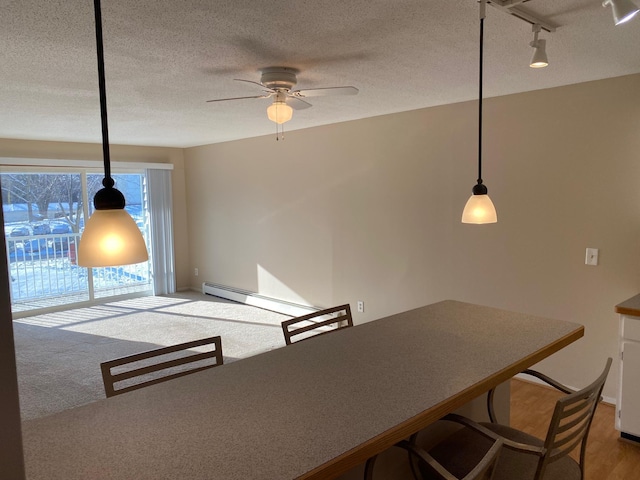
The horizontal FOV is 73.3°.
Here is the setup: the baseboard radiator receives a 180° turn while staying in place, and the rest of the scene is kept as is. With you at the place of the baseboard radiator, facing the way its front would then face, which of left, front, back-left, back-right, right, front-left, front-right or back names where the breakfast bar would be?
back-right

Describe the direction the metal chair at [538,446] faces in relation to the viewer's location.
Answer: facing away from the viewer and to the left of the viewer

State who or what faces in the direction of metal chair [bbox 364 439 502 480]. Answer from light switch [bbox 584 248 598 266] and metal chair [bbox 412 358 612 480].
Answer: the light switch

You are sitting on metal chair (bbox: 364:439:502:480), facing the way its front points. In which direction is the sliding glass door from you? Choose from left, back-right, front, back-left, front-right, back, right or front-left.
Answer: front

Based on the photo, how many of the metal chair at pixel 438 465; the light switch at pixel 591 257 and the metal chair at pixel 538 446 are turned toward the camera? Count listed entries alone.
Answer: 1

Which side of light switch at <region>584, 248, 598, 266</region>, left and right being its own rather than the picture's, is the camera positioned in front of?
front

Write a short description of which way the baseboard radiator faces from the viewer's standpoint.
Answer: facing the viewer and to the left of the viewer

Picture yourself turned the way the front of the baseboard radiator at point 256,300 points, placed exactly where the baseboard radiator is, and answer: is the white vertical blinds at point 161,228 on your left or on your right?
on your right

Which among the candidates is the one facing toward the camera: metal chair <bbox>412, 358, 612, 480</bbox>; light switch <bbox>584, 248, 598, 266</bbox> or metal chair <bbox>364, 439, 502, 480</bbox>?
the light switch

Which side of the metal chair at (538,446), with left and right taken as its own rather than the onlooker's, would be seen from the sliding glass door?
front

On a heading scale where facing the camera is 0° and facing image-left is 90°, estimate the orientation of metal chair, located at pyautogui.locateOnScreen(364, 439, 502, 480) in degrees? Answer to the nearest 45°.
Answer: approximately 135°

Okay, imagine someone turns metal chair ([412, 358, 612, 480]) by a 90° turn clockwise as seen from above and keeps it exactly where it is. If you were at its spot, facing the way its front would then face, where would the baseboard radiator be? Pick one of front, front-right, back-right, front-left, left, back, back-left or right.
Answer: left

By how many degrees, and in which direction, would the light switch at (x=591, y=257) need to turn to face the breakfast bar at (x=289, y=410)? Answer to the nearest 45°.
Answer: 0° — it already faces it
